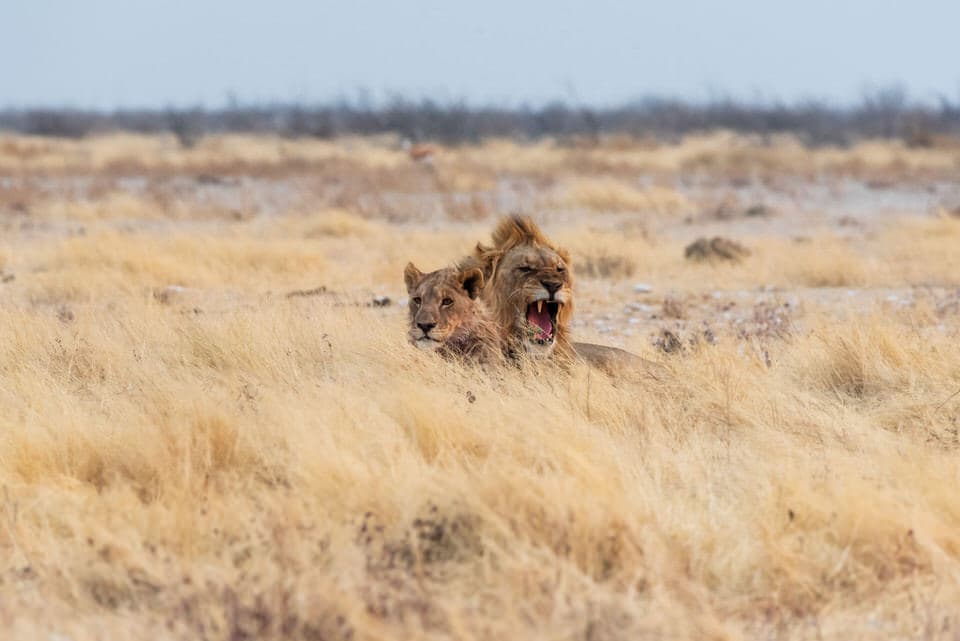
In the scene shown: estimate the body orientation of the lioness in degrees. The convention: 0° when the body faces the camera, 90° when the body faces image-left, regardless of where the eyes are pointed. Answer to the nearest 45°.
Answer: approximately 45°
